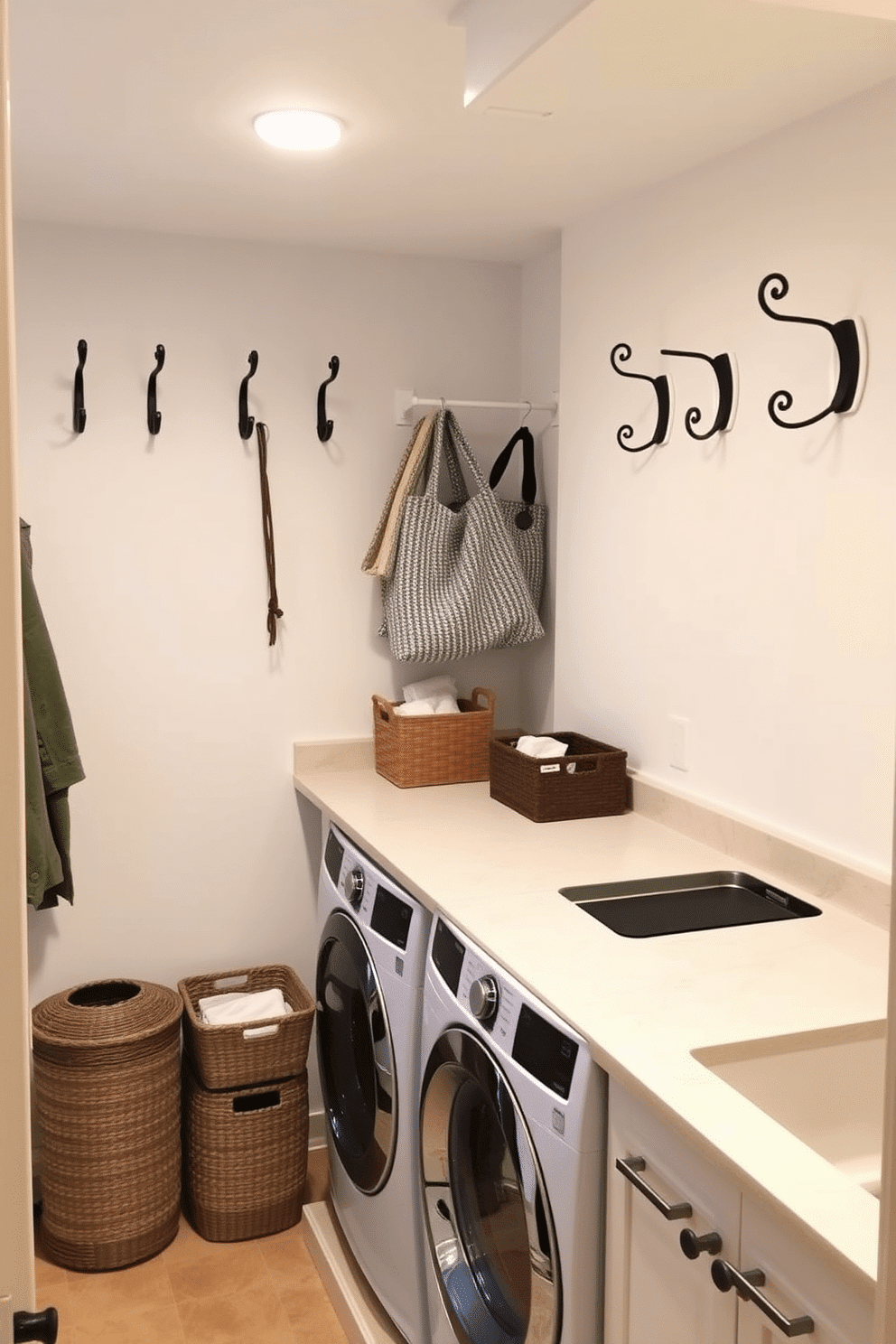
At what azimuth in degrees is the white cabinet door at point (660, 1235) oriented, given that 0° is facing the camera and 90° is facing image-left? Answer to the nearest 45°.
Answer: approximately 45°

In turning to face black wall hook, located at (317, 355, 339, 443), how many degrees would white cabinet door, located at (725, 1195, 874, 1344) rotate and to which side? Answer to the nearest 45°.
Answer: approximately 90° to its right

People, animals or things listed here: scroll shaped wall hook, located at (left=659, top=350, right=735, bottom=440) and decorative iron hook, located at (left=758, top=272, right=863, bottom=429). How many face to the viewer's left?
2

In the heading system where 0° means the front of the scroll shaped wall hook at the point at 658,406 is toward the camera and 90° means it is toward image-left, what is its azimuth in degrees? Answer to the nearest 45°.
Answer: approximately 90°

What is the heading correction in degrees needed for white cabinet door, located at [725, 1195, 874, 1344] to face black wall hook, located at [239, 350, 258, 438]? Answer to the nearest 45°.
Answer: approximately 90° to its right

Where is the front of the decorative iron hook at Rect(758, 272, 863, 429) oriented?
to the viewer's left

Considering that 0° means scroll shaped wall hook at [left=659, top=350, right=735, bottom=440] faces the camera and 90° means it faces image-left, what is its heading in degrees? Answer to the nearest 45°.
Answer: approximately 90°

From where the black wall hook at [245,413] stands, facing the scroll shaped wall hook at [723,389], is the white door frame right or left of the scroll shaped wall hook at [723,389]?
right

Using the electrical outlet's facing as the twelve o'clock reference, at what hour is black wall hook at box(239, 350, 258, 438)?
The black wall hook is roughly at 2 o'clock from the electrical outlet.

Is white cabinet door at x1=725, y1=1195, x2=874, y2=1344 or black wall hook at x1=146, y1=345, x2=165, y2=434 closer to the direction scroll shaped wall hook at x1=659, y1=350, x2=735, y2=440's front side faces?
the black wall hook

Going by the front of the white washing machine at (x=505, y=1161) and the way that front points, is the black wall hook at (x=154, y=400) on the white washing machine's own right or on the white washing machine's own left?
on the white washing machine's own right
